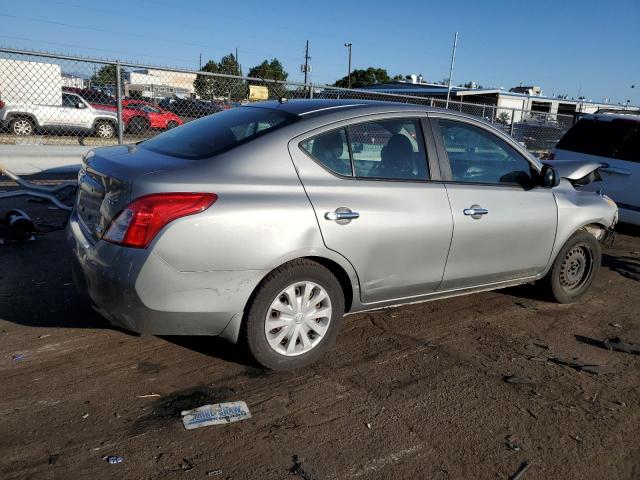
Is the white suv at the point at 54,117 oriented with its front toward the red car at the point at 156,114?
yes

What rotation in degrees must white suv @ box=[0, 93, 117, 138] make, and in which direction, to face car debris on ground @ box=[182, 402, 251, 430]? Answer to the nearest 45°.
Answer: approximately 90° to its right

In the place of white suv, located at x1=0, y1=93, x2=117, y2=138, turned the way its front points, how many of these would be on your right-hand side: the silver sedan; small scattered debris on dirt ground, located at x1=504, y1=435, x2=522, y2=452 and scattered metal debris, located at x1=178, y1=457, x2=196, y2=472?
3

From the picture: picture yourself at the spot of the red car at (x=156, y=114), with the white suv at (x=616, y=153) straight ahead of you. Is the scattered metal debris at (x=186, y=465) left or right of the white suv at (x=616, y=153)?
right

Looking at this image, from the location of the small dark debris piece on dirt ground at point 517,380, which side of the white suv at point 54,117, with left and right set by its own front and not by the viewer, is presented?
right

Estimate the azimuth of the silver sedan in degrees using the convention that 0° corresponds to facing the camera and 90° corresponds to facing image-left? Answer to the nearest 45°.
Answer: approximately 225°

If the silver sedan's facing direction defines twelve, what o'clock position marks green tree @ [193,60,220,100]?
The green tree is roughly at 10 o'clock from the silver sedan.

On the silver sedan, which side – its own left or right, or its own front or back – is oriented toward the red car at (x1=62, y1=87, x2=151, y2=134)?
left

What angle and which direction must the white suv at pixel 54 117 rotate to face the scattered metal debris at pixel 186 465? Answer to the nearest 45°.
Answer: approximately 90° to its right

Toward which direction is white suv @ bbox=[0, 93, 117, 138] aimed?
to the viewer's right
